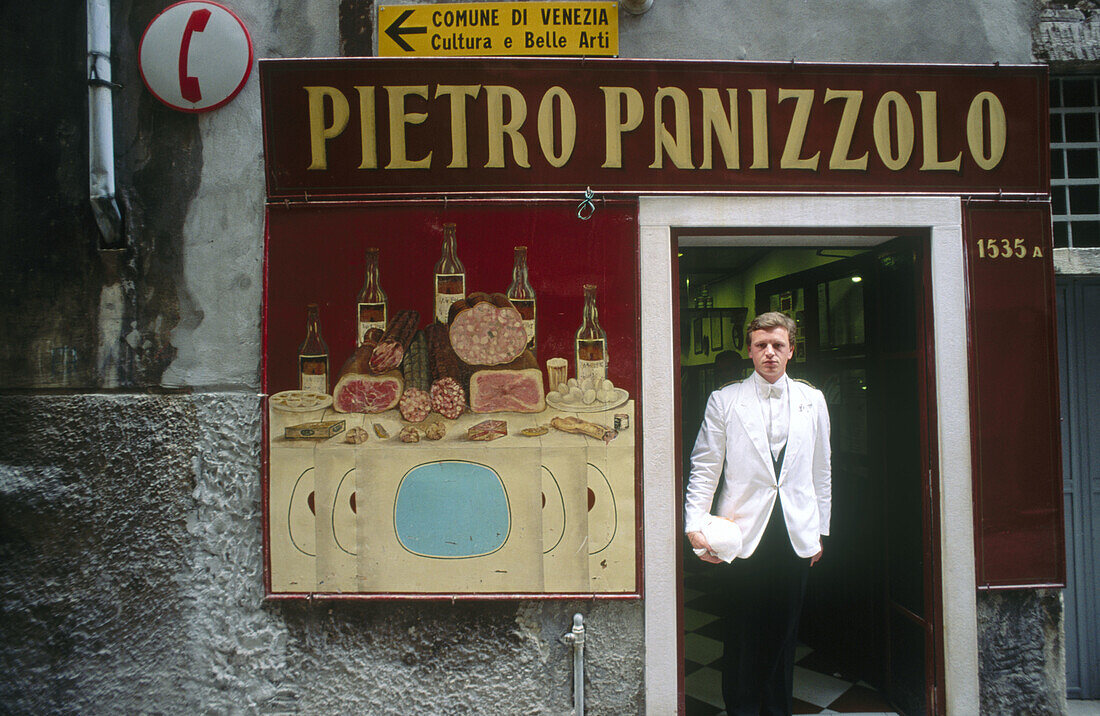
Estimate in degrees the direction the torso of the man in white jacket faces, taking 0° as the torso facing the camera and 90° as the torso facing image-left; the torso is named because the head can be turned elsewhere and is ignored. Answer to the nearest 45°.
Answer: approximately 0°

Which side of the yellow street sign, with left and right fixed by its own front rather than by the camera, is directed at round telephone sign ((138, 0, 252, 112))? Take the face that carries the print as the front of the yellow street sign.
right

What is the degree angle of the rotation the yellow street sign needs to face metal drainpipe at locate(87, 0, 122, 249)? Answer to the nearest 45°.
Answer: approximately 90° to its right

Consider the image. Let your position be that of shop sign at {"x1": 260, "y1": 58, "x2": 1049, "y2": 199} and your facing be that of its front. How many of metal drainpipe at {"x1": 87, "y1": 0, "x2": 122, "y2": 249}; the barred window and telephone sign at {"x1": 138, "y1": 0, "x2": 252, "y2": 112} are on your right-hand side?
2

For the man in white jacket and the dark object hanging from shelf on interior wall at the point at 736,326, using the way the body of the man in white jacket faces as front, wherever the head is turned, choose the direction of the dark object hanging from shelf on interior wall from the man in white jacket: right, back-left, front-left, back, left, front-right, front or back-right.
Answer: back

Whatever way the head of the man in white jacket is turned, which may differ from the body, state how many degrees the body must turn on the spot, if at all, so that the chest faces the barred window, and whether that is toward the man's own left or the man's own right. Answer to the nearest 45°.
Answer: approximately 135° to the man's own left

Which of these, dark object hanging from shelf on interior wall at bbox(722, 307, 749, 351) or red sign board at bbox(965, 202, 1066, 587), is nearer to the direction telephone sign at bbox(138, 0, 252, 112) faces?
the red sign board
